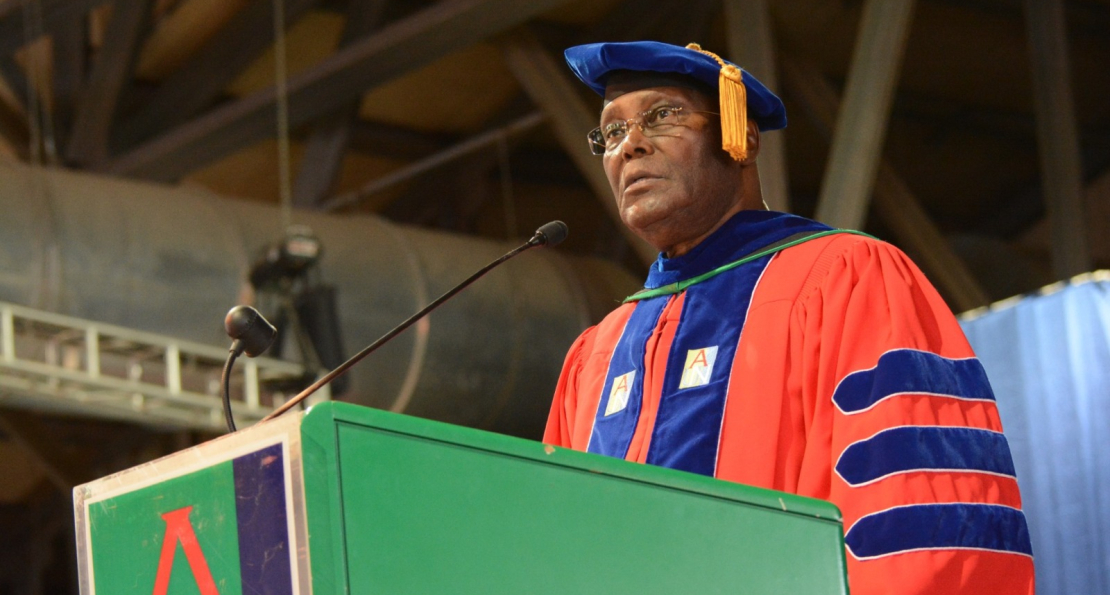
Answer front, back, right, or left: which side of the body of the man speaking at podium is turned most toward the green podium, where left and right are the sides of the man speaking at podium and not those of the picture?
front

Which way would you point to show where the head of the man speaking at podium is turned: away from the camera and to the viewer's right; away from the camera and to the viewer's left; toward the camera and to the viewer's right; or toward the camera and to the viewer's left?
toward the camera and to the viewer's left

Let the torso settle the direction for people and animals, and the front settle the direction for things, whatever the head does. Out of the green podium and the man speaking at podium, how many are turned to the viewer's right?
0

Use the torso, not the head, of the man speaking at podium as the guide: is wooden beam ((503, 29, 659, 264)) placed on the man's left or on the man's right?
on the man's right

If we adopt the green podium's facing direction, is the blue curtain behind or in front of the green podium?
behind

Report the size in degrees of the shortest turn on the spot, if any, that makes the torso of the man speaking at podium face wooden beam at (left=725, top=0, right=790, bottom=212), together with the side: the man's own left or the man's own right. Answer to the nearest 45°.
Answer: approximately 135° to the man's own right

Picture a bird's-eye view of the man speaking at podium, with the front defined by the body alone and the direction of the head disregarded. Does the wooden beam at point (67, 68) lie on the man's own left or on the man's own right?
on the man's own right

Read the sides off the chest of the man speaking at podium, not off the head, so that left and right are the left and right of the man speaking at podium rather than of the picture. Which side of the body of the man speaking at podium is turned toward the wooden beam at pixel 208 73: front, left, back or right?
right

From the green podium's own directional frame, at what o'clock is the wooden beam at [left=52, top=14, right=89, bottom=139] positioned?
The wooden beam is roughly at 4 o'clock from the green podium.
